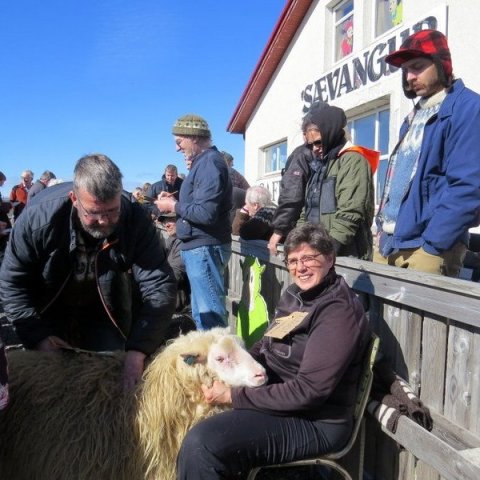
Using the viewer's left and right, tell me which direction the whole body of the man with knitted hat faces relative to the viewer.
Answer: facing to the left of the viewer

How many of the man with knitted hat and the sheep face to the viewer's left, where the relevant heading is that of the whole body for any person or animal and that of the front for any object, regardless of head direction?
1

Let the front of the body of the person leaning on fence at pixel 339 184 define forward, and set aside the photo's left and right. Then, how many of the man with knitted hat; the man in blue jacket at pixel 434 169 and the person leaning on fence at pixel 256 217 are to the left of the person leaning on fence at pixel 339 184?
1

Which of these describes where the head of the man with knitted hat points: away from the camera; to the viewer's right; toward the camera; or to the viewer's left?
to the viewer's left

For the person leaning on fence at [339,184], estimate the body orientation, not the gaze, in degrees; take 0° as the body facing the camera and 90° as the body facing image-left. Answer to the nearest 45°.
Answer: approximately 45°

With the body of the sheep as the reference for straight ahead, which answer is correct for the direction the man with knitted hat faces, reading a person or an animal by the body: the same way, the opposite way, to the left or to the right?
the opposite way

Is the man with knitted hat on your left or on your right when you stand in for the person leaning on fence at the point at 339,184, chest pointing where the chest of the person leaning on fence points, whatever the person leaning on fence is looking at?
on your right

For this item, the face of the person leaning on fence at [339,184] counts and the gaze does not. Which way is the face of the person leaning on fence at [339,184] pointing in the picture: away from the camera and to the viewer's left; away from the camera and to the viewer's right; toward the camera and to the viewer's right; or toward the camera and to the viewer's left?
toward the camera and to the viewer's left

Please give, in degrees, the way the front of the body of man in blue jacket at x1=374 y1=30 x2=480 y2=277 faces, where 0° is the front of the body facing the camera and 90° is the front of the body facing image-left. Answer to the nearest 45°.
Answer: approximately 45°

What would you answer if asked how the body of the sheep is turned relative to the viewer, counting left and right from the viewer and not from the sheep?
facing to the right of the viewer
